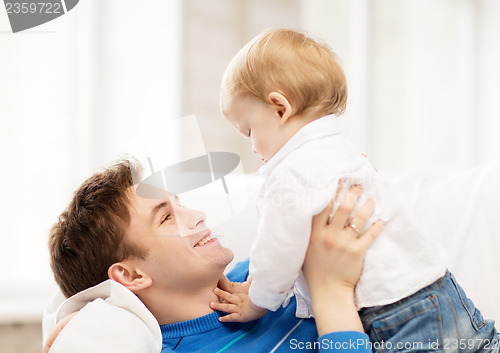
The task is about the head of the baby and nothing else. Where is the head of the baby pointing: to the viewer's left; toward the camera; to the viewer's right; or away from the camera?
to the viewer's left

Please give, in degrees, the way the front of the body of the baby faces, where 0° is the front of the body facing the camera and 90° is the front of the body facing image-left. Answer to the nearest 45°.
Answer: approximately 90°
